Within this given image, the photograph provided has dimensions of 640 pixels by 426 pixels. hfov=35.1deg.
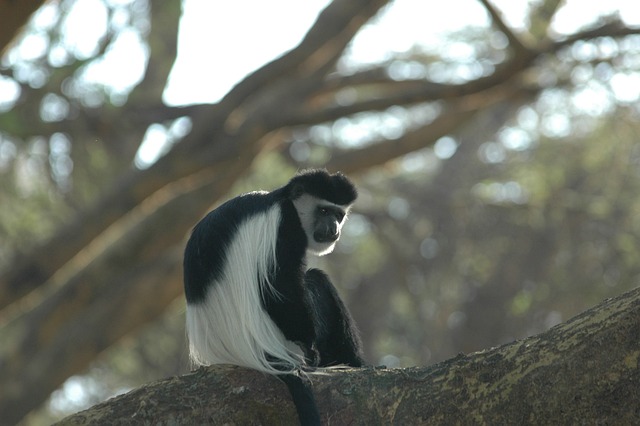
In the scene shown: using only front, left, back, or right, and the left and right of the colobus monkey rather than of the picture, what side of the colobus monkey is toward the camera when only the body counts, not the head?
right
